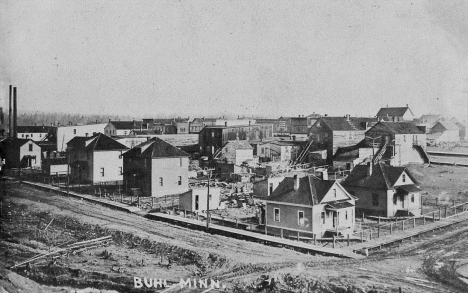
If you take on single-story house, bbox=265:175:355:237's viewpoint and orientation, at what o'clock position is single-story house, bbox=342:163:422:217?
single-story house, bbox=342:163:422:217 is roughly at 9 o'clock from single-story house, bbox=265:175:355:237.

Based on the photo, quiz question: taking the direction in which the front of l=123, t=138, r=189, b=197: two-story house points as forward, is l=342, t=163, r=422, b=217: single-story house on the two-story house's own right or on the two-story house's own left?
on the two-story house's own left

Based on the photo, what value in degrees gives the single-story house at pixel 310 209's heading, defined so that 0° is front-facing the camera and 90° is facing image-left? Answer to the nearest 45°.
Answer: approximately 315°

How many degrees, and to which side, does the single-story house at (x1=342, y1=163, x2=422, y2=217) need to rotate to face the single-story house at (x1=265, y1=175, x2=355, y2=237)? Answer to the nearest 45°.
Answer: approximately 90° to its right

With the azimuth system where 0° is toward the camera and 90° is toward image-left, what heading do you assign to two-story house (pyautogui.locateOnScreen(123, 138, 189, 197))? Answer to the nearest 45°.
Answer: approximately 45°
